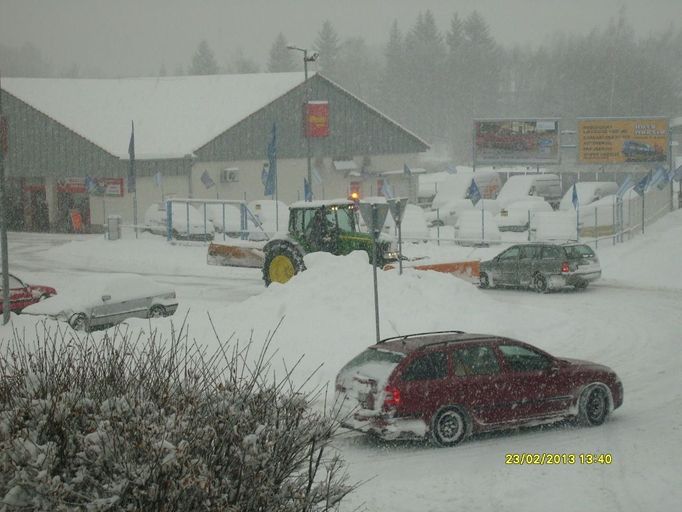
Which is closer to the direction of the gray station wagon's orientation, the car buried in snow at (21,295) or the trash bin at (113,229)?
the trash bin

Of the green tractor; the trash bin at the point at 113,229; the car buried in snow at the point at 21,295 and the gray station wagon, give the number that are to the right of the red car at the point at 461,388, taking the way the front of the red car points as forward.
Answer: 0

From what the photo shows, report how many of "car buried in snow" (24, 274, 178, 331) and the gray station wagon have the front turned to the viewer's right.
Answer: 0

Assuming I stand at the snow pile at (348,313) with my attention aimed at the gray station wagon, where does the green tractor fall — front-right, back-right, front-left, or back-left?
front-left

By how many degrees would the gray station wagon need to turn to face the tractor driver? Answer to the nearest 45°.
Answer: approximately 45° to its left

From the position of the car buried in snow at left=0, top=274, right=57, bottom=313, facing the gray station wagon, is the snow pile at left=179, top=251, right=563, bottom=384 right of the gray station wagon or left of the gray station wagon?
right

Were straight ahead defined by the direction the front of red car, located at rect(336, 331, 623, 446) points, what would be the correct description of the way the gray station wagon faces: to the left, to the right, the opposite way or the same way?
to the left

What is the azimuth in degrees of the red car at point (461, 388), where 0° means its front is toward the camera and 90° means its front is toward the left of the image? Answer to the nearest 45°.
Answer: approximately 225°

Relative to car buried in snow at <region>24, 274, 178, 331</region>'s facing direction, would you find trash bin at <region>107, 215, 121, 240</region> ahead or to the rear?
to the rear

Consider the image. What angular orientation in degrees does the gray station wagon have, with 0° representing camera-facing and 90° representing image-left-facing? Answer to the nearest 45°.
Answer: approximately 135°

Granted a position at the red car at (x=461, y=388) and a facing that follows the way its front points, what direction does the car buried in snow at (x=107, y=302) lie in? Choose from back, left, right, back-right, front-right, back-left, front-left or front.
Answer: left

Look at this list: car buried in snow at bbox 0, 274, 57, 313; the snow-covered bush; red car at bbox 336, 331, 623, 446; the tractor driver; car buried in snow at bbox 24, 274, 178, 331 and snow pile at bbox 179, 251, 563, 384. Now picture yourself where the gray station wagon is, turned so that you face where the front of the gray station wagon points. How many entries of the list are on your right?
0

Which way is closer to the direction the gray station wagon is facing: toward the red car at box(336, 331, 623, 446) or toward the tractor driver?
the tractor driver

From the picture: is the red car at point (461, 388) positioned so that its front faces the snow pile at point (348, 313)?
no

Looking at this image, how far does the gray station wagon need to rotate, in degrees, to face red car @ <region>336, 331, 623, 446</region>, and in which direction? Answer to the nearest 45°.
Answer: approximately 135° to its left

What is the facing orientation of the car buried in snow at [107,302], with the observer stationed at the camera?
facing the viewer and to the left of the viewer

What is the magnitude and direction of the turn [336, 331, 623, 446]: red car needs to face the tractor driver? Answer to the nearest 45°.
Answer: approximately 45° to its left
